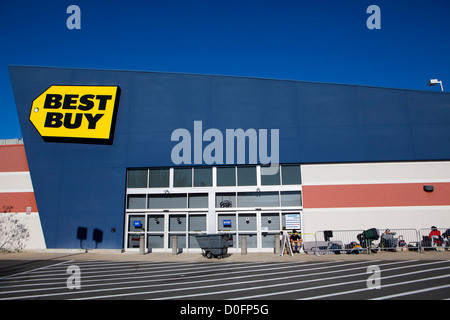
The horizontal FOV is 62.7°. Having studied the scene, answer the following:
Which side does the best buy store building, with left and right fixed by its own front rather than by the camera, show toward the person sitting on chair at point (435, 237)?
left

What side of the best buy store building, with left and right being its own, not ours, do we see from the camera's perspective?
front

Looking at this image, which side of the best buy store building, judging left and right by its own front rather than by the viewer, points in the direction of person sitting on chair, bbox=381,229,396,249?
left
